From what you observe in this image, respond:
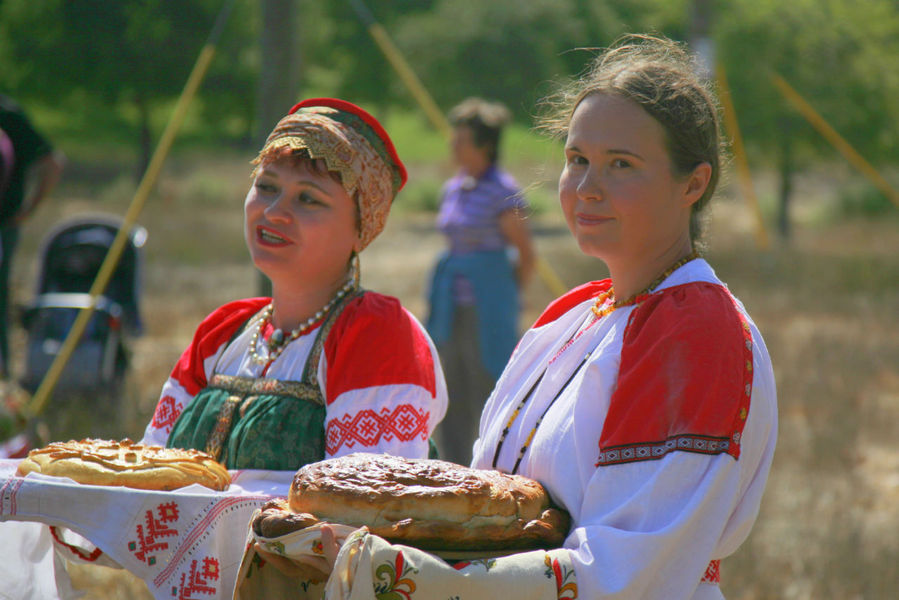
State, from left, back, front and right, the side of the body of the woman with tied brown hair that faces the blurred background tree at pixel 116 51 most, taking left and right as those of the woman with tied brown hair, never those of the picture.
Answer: right

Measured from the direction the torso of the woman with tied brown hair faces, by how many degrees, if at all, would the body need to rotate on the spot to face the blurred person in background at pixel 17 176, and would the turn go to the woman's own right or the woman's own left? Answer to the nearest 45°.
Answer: approximately 90° to the woman's own right

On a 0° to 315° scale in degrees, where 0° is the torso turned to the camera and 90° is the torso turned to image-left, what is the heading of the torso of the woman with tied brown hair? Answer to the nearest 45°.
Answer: approximately 45°

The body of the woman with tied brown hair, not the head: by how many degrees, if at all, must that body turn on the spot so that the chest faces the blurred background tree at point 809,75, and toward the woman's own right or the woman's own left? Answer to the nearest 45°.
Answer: approximately 135° to the woman's own right
